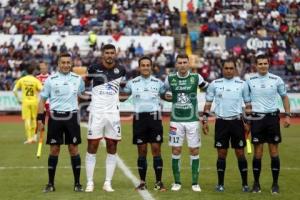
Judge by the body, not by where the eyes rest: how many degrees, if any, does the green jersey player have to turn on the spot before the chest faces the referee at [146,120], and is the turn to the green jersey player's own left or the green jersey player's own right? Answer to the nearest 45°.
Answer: approximately 90° to the green jersey player's own right

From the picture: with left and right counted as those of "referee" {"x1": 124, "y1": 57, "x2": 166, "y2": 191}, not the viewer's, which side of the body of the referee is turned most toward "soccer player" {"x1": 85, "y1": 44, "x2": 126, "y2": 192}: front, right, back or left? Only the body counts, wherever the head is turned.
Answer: right

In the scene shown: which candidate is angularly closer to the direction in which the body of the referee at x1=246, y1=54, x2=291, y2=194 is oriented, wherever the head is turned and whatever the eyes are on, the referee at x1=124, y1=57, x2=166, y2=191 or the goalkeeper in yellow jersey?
the referee

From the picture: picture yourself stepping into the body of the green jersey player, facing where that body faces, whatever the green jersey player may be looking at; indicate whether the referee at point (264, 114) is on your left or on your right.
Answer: on your left

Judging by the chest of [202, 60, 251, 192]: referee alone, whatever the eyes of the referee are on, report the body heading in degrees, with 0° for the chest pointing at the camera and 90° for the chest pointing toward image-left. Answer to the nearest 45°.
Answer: approximately 0°

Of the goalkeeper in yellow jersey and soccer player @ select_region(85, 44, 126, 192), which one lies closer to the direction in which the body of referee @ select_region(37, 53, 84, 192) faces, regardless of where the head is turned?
the soccer player

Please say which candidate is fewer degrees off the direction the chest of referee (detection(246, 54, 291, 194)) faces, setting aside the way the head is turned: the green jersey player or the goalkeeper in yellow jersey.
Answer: the green jersey player

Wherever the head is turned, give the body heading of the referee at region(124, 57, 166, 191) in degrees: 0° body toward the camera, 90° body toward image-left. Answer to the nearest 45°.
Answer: approximately 0°

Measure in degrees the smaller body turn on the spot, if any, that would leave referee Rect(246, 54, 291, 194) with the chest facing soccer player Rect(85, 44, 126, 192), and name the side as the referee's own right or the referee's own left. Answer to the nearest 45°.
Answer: approximately 90° to the referee's own right
